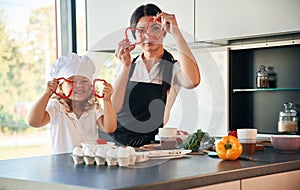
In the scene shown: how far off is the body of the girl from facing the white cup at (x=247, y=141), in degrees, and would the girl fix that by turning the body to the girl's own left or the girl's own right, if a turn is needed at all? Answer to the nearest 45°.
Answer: approximately 45° to the girl's own left

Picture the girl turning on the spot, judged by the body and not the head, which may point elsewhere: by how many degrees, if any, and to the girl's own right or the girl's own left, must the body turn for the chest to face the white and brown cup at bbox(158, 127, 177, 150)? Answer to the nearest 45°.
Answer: approximately 45° to the girl's own left

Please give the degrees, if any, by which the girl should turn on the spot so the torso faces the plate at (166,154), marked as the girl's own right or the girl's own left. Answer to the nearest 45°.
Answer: approximately 45° to the girl's own left

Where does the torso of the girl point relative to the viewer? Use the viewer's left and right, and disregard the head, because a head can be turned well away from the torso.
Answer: facing the viewer

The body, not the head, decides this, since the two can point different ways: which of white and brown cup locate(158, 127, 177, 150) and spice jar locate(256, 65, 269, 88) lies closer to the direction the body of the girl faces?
the white and brown cup

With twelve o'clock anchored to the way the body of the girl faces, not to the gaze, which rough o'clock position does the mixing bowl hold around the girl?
The mixing bowl is roughly at 10 o'clock from the girl.

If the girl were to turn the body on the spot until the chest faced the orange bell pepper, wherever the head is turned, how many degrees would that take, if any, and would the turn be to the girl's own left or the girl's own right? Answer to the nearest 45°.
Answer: approximately 45° to the girl's own left

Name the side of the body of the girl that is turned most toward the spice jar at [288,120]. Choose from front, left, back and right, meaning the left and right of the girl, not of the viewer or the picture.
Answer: left
